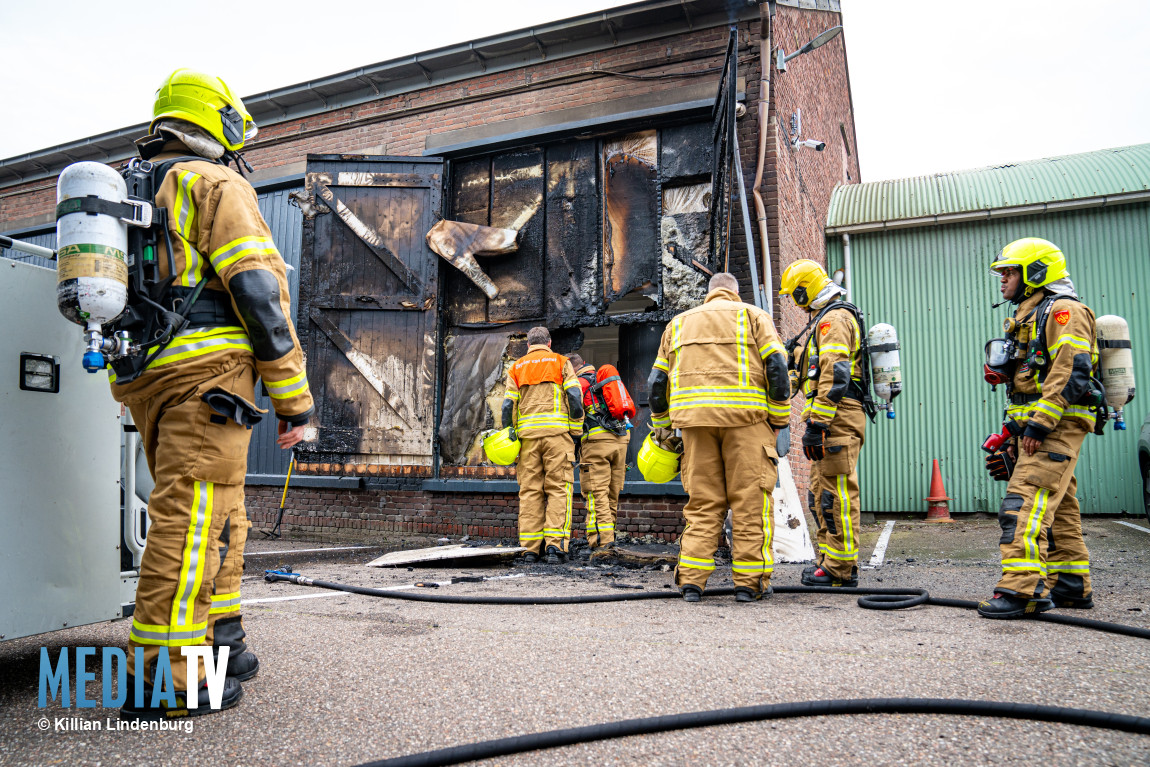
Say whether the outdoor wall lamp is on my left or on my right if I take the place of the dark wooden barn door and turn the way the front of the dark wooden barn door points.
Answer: on my left

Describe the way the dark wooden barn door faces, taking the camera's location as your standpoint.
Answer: facing the viewer

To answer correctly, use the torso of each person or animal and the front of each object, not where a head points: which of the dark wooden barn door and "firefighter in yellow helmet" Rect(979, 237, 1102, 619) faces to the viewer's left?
the firefighter in yellow helmet

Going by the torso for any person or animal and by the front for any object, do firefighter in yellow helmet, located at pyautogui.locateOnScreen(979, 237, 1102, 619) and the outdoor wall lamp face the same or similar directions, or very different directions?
very different directions

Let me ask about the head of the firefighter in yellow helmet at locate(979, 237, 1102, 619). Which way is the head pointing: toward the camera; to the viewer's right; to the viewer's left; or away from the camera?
to the viewer's left

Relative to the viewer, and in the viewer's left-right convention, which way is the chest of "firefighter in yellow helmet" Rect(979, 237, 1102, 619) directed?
facing to the left of the viewer

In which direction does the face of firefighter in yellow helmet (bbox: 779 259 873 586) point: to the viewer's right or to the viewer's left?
to the viewer's left

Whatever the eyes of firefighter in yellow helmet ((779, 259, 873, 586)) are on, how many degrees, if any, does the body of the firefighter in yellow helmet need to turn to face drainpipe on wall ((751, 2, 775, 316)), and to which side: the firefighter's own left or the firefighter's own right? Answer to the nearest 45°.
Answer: approximately 90° to the firefighter's own right

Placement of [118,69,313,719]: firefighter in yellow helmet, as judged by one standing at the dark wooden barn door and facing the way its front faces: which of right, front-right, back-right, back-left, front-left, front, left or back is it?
front

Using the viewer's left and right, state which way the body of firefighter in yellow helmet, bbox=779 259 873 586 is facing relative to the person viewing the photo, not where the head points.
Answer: facing to the left of the viewer

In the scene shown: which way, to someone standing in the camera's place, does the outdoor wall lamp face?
facing to the right of the viewer

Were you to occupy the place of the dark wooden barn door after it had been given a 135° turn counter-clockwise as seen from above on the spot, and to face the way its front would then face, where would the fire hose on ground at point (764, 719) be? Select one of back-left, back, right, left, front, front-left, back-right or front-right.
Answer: back-right

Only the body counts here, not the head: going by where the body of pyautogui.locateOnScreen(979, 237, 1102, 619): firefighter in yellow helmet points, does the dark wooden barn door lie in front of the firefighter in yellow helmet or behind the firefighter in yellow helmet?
in front

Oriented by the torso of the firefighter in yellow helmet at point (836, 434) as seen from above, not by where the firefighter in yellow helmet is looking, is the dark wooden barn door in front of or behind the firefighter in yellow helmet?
in front

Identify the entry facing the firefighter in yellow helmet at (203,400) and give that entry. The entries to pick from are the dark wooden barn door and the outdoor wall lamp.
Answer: the dark wooden barn door
